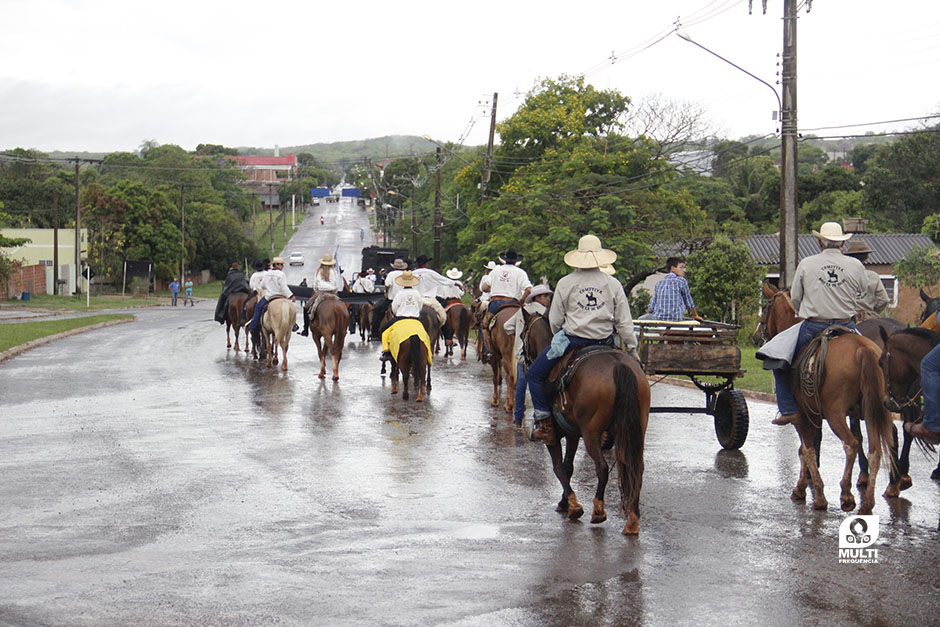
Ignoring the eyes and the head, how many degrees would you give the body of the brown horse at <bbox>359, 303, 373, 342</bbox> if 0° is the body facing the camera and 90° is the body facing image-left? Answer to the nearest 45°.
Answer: approximately 180°

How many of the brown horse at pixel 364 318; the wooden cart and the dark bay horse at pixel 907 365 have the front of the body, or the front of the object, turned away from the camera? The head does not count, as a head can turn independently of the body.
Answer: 2

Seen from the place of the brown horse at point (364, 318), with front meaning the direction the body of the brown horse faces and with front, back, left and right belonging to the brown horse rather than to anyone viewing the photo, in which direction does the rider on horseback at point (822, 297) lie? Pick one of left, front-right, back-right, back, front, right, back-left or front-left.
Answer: back

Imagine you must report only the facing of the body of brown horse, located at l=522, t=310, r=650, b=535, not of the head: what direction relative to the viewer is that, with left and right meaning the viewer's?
facing away from the viewer and to the left of the viewer

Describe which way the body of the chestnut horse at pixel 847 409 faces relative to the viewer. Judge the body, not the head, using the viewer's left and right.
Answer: facing away from the viewer and to the left of the viewer

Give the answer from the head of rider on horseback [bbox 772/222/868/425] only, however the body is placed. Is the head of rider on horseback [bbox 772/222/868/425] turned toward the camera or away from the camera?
away from the camera

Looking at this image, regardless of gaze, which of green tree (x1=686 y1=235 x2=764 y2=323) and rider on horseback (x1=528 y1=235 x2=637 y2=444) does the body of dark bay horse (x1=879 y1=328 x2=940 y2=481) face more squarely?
the rider on horseback

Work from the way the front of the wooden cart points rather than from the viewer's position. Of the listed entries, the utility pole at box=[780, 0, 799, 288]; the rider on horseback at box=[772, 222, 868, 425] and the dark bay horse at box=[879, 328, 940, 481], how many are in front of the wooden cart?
1

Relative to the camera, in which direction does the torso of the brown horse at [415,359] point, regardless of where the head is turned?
away from the camera

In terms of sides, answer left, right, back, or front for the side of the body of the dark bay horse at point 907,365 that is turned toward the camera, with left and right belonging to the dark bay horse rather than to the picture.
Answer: left

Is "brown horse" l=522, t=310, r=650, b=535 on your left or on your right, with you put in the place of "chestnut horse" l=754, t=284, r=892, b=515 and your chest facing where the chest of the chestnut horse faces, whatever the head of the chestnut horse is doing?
on your left

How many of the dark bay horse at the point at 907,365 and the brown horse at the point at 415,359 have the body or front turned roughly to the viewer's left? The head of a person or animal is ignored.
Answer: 1

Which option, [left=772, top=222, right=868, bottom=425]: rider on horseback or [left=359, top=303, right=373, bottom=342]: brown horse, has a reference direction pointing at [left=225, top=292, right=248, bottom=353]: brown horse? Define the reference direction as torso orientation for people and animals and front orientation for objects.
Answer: the rider on horseback
